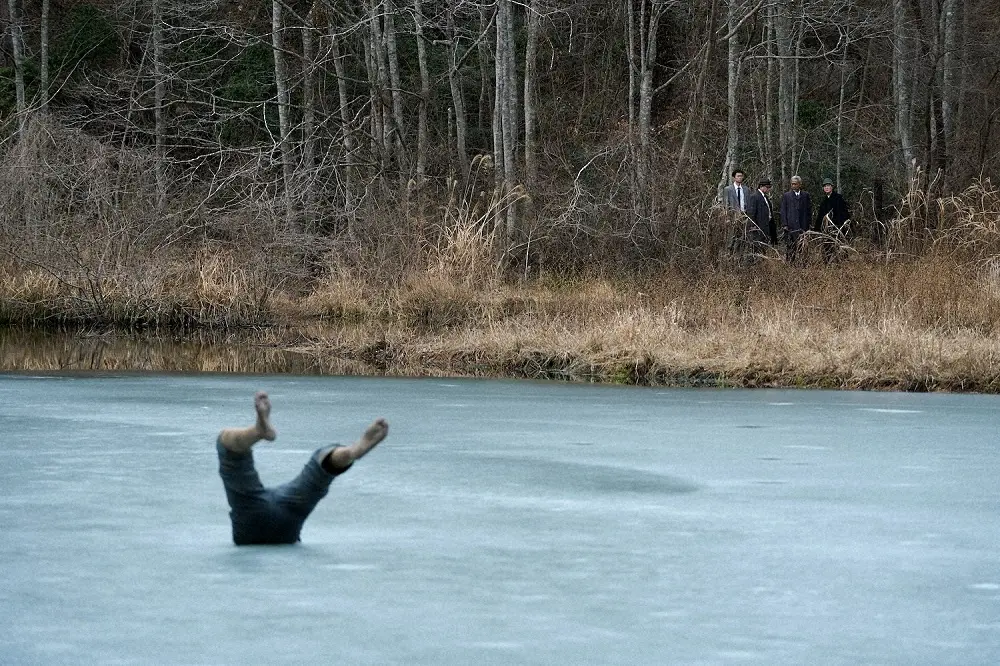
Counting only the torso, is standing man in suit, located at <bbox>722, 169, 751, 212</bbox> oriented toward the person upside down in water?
yes

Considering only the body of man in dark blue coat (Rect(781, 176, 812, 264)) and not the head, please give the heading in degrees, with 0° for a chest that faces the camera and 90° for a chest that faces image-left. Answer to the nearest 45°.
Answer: approximately 0°

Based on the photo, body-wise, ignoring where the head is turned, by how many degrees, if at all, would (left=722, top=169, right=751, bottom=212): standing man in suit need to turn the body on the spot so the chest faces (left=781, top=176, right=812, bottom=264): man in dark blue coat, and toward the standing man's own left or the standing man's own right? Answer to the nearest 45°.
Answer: approximately 135° to the standing man's own left

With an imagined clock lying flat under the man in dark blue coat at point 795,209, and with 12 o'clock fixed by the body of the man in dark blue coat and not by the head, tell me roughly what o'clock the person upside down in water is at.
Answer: The person upside down in water is roughly at 12 o'clock from the man in dark blue coat.

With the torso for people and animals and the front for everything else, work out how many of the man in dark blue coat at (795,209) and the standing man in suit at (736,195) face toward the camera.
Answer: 2

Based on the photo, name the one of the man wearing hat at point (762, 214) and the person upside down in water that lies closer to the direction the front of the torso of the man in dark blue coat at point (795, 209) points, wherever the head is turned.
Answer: the person upside down in water

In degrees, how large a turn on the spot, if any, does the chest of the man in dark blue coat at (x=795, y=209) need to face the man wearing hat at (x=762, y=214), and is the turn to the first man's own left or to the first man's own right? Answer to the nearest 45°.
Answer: approximately 45° to the first man's own right

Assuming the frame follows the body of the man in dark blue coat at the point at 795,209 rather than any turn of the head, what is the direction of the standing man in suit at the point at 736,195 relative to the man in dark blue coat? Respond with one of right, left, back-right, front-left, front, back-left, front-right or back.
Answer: front-right
